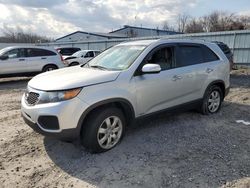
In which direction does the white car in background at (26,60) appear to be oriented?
to the viewer's left

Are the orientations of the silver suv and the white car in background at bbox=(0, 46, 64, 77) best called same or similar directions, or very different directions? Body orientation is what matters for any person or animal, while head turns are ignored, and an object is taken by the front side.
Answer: same or similar directions

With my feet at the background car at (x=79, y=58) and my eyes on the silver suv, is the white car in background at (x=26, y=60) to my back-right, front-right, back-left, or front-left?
front-right

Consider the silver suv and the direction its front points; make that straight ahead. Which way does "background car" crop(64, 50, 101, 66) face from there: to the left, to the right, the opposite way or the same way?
the same way

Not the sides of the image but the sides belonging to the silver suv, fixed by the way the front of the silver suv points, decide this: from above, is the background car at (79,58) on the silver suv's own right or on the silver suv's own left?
on the silver suv's own right

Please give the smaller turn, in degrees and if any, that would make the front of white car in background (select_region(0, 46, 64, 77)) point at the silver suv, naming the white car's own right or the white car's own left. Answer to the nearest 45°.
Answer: approximately 90° to the white car's own left

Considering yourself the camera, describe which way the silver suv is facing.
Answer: facing the viewer and to the left of the viewer

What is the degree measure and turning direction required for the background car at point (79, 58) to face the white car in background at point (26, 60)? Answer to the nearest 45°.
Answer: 0° — it already faces it

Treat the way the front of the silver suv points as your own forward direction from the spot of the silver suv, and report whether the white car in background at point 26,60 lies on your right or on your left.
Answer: on your right

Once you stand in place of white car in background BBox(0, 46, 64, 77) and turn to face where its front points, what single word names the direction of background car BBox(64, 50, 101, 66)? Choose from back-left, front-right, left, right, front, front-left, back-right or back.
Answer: back-right

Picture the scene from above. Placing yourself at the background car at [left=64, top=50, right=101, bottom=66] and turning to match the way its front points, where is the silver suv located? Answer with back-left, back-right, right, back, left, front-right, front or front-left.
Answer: front-left
